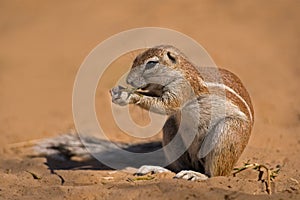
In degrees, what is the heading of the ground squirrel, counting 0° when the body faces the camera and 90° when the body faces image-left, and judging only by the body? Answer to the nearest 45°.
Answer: approximately 90°
